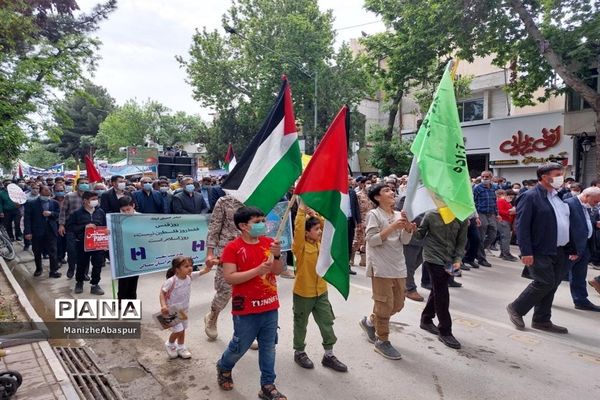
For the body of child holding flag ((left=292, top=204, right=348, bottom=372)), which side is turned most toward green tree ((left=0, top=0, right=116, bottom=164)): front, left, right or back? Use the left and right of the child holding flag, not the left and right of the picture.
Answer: back

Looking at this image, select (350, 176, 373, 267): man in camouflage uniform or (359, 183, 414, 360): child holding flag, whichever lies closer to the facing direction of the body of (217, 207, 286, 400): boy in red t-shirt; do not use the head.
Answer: the child holding flag

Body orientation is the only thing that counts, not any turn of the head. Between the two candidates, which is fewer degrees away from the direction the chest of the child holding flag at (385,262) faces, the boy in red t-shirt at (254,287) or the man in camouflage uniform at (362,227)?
the boy in red t-shirt

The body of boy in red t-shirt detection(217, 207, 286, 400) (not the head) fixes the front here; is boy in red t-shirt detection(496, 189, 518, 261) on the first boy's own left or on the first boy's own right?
on the first boy's own left

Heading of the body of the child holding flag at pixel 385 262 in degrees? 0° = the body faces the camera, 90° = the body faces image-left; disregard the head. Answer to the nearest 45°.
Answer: approximately 315°

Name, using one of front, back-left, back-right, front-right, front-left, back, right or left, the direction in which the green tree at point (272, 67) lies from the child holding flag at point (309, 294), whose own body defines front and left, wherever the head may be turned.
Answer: back-left

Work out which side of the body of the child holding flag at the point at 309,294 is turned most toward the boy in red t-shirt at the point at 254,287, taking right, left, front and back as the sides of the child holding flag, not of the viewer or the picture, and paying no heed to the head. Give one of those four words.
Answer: right

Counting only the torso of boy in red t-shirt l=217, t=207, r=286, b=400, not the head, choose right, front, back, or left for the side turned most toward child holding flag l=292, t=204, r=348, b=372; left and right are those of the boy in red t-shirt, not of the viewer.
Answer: left
